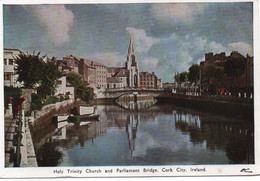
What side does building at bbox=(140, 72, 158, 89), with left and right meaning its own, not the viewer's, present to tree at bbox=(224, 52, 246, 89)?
left

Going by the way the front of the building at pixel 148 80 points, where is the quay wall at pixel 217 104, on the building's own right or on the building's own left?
on the building's own left

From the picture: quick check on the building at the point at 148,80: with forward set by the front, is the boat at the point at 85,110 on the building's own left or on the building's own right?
on the building's own right

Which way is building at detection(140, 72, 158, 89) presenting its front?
toward the camera

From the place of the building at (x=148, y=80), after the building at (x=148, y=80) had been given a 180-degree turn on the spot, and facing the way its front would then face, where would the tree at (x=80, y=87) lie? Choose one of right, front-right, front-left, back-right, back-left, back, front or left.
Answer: left
